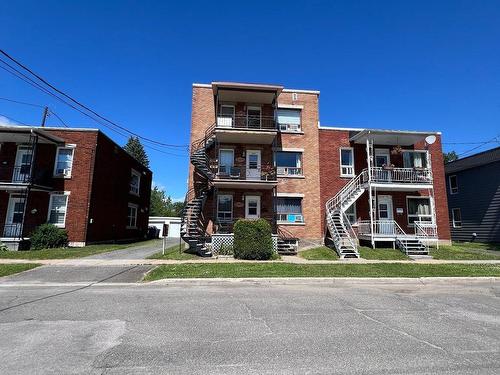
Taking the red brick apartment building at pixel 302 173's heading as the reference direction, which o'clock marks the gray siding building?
The gray siding building is roughly at 8 o'clock from the red brick apartment building.

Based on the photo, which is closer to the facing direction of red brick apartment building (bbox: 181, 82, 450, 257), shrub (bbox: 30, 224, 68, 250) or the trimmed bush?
the trimmed bush

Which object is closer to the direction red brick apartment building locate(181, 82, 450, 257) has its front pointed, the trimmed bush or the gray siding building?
the trimmed bush

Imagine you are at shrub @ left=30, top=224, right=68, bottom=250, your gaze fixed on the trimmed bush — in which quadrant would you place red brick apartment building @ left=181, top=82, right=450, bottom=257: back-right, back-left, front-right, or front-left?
front-left

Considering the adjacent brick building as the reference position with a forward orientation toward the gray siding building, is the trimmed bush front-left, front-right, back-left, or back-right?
front-right

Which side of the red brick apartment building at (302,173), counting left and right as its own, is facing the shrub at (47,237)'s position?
right

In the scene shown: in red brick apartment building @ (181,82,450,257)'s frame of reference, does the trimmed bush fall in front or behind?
in front

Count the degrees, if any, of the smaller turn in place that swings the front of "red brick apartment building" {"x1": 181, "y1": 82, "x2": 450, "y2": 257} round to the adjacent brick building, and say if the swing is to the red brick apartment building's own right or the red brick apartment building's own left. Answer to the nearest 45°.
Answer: approximately 90° to the red brick apartment building's own right

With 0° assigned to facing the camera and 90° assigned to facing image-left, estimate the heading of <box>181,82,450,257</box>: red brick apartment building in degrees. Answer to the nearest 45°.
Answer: approximately 0°

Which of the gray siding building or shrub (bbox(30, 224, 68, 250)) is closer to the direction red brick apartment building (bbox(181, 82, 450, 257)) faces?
the shrub
